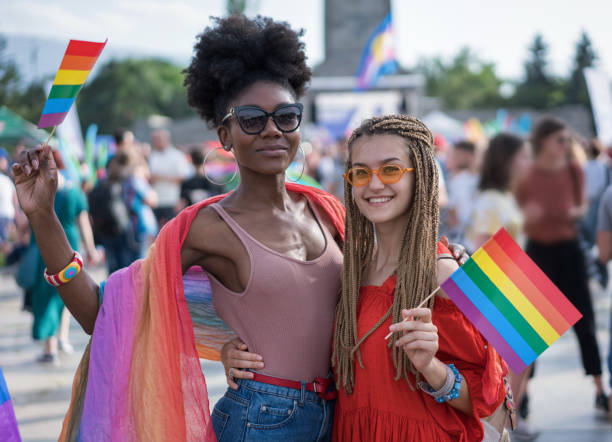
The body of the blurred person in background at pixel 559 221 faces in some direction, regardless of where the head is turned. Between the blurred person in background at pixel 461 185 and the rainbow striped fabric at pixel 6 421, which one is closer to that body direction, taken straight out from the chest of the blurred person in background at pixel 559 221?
the rainbow striped fabric

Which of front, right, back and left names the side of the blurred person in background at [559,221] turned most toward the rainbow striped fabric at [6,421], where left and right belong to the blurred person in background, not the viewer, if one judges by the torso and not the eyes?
right

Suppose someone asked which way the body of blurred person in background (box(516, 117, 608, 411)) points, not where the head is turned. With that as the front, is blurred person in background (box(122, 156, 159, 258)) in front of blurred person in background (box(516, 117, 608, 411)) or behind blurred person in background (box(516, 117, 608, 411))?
behind

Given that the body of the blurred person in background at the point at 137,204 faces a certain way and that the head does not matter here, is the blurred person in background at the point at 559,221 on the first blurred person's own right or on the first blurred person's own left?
on the first blurred person's own right

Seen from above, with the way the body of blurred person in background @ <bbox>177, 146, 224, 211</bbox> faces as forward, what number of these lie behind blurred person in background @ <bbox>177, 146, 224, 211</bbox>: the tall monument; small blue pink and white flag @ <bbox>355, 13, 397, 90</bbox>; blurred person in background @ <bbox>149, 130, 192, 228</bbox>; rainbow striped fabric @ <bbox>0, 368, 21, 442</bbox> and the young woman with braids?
2
